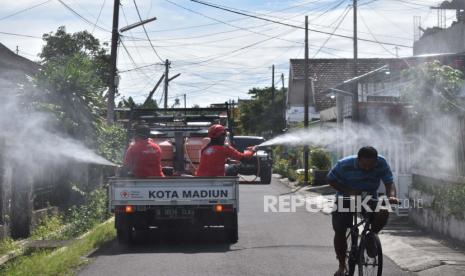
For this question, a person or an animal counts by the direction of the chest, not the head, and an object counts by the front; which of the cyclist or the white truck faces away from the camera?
the white truck

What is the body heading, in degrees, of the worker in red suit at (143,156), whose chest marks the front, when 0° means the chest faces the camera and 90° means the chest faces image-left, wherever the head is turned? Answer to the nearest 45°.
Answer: approximately 180°

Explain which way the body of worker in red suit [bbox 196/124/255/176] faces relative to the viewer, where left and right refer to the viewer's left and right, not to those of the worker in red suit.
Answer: facing away from the viewer and to the right of the viewer

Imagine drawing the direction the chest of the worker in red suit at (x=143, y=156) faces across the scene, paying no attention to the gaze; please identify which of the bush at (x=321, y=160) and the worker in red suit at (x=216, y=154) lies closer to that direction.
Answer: the bush

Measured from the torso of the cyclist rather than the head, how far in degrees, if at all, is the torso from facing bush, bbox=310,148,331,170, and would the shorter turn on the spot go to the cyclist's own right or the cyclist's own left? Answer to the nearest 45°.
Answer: approximately 180°

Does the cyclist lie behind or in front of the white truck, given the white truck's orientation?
behind

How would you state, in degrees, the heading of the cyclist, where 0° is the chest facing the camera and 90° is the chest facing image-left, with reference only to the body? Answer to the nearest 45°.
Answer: approximately 0°

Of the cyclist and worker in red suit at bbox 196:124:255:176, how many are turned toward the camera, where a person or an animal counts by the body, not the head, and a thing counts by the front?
1

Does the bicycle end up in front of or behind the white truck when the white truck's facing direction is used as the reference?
behind

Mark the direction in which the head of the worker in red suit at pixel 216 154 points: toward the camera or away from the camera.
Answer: away from the camera

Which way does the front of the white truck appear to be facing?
away from the camera

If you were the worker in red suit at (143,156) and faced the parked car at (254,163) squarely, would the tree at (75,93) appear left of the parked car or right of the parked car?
left

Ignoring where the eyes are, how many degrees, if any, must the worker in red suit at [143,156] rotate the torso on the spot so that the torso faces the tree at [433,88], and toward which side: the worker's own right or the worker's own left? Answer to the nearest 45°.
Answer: approximately 90° to the worker's own right
